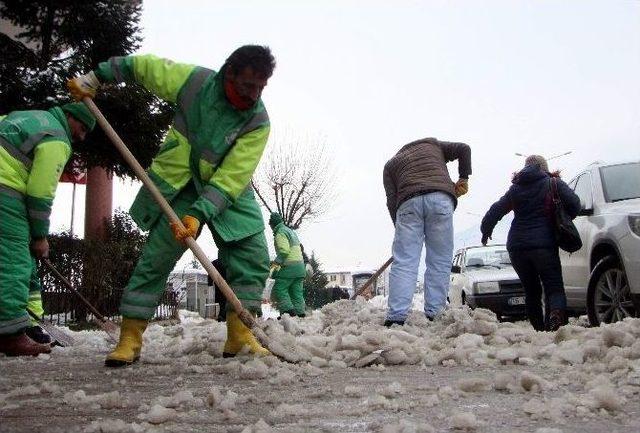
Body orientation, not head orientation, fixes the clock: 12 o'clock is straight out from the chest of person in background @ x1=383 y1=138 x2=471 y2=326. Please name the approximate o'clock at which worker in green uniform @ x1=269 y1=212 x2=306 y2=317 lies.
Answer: The worker in green uniform is roughly at 11 o'clock from the person in background.

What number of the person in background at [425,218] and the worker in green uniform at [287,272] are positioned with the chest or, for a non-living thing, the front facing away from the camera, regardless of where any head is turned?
1

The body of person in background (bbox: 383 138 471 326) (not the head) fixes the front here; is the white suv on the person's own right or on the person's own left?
on the person's own right

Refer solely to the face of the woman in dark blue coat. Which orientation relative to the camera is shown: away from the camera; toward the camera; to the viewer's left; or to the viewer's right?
away from the camera

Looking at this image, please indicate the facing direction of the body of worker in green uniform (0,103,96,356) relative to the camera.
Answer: to the viewer's right

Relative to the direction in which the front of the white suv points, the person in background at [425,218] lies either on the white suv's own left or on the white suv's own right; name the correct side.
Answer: on the white suv's own right

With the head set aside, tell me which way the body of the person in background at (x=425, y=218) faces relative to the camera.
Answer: away from the camera

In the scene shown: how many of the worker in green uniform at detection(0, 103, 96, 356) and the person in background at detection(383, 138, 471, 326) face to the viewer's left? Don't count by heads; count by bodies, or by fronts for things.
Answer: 0

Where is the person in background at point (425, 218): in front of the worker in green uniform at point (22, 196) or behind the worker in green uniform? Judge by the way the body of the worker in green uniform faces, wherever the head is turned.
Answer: in front

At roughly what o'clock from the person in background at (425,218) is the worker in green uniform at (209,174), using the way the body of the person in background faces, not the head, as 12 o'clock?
The worker in green uniform is roughly at 7 o'clock from the person in background.

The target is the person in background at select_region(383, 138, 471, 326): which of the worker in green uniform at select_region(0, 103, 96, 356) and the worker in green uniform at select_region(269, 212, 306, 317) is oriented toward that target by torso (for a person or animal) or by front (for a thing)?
the worker in green uniform at select_region(0, 103, 96, 356)
